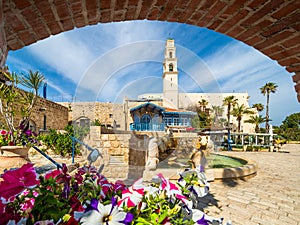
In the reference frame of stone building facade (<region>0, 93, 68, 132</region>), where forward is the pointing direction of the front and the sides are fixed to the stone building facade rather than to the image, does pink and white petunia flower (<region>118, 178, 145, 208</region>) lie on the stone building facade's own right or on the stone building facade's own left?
on the stone building facade's own right

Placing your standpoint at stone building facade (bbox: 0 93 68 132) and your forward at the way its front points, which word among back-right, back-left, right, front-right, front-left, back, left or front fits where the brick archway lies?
front-right

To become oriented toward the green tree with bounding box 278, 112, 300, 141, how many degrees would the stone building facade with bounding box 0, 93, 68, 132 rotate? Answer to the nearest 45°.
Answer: approximately 45° to its left

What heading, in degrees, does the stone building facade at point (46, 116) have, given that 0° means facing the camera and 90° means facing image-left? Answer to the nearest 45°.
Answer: approximately 315°

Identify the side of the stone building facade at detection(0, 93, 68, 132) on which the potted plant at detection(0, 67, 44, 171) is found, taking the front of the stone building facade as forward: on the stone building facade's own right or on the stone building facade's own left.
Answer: on the stone building facade's own right

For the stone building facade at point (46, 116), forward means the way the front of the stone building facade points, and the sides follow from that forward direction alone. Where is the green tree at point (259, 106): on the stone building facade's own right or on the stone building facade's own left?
on the stone building facade's own left

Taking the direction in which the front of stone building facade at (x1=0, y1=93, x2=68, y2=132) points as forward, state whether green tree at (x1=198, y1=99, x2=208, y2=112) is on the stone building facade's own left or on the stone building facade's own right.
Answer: on the stone building facade's own left

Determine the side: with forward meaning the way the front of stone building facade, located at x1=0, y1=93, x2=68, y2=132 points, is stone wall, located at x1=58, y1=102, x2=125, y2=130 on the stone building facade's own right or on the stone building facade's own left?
on the stone building facade's own left

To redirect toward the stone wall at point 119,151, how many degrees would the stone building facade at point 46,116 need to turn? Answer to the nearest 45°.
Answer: approximately 45° to its right
